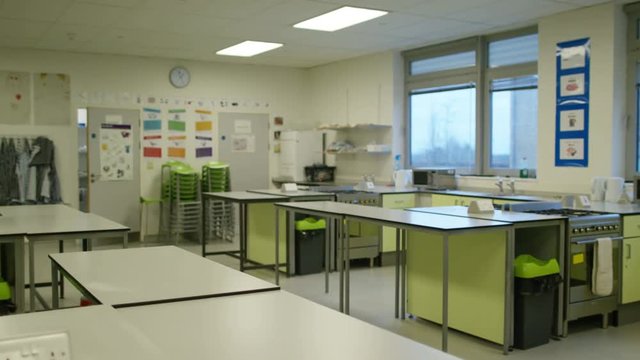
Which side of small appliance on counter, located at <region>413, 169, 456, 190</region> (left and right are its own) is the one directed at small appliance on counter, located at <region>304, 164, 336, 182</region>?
right

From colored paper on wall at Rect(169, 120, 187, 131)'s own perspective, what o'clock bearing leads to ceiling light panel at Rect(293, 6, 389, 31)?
The ceiling light panel is roughly at 11 o'clock from the colored paper on wall.

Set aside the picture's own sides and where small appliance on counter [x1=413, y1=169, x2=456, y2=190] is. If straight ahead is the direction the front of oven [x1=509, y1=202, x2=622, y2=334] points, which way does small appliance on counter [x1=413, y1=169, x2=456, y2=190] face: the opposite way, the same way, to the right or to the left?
to the right

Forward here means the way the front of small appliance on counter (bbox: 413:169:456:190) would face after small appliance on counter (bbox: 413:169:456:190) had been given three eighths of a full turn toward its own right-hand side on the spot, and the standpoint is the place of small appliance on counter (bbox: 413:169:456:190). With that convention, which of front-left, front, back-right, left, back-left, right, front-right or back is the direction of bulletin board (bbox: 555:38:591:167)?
back-right

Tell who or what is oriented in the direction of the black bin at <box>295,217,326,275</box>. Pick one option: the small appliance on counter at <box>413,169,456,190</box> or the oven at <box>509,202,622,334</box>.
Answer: the small appliance on counter

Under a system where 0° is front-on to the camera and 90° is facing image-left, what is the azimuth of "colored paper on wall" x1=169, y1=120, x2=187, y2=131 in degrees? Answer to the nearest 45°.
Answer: approximately 0°

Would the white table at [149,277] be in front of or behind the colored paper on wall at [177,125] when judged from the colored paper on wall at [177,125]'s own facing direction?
in front

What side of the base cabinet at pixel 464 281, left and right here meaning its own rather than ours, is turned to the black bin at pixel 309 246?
right
